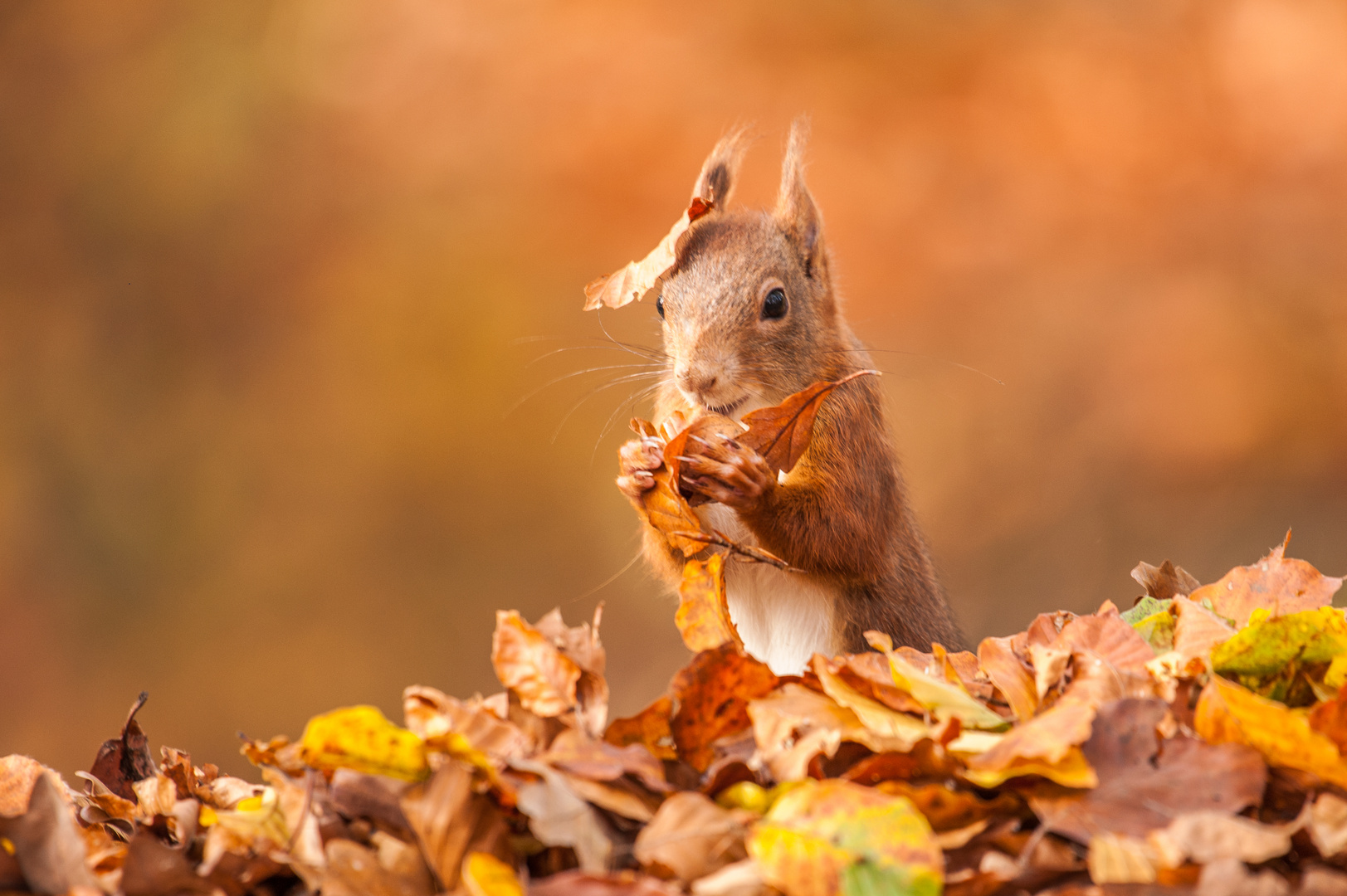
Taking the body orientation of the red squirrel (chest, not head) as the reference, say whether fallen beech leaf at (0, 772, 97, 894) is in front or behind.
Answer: in front

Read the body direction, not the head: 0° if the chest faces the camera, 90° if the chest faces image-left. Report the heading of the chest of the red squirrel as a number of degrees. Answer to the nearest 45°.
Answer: approximately 45°
